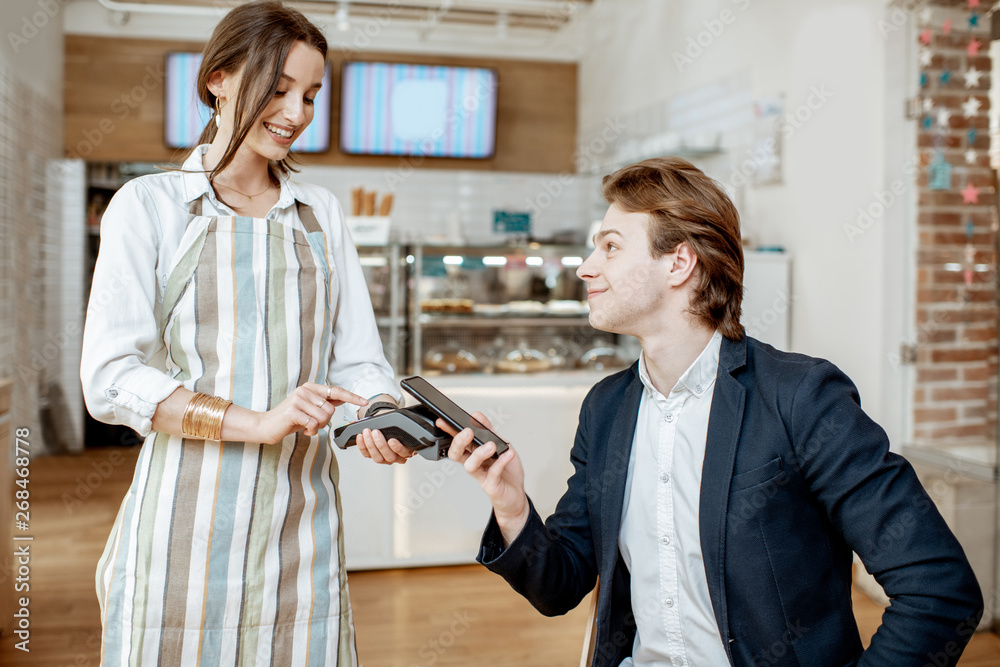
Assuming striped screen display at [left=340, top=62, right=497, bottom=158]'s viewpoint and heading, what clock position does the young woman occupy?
The young woman is roughly at 12 o'clock from the striped screen display.

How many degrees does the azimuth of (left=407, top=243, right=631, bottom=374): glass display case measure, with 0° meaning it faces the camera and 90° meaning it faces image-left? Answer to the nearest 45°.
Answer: approximately 0°

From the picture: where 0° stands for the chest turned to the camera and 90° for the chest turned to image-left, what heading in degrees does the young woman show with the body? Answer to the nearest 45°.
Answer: approximately 315°

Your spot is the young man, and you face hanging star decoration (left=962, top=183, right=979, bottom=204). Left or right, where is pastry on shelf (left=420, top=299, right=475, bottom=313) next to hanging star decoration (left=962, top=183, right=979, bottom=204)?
left

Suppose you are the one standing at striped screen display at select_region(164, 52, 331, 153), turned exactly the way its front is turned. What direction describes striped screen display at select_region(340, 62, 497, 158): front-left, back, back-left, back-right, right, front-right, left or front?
left

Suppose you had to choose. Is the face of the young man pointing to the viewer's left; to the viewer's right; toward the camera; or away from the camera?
to the viewer's left

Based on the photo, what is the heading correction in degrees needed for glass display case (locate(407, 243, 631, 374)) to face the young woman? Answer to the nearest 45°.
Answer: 0° — it already faces them
